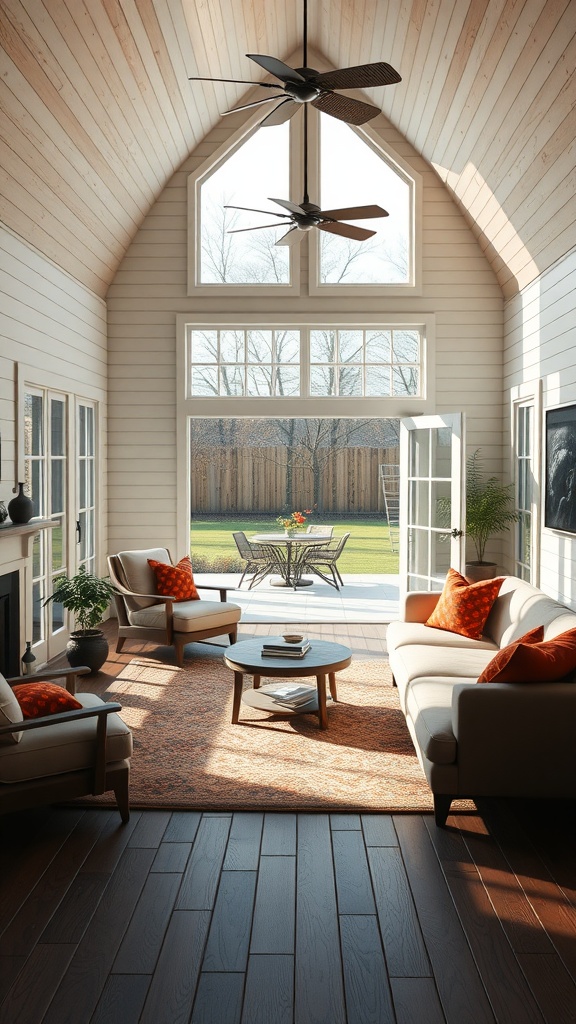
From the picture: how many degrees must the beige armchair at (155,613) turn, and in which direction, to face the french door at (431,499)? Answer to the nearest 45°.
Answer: approximately 45° to its left

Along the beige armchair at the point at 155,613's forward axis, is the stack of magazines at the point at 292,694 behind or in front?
in front

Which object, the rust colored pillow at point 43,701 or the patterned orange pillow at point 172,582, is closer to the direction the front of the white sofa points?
the rust colored pillow

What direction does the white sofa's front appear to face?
to the viewer's left

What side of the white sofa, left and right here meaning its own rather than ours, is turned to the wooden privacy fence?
right

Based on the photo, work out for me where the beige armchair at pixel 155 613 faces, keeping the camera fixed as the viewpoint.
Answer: facing the viewer and to the right of the viewer

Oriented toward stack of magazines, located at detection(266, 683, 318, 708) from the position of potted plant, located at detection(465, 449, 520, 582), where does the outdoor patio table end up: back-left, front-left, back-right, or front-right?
back-right

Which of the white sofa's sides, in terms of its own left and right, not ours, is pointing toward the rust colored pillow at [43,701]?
front

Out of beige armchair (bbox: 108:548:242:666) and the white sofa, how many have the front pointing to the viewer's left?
1
